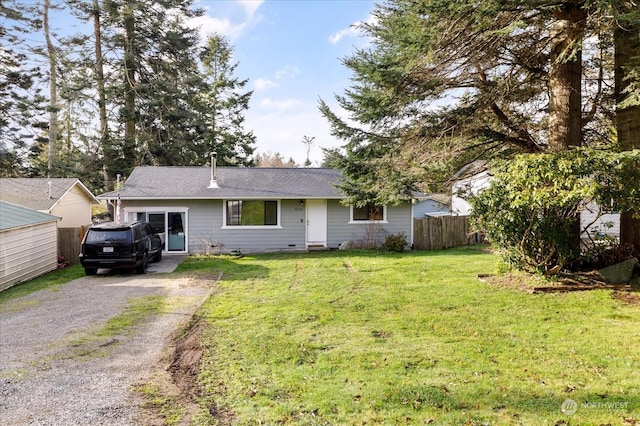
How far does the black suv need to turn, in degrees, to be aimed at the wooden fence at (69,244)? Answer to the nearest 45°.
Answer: approximately 45° to its left

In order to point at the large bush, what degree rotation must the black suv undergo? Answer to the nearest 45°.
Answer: approximately 90° to its right

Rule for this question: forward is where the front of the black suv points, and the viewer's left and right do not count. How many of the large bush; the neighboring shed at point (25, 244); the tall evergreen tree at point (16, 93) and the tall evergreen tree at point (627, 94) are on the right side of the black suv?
2

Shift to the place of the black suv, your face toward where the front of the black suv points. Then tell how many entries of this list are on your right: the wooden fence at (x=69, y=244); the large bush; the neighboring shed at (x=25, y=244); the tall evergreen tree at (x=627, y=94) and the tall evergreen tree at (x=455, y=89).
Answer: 3

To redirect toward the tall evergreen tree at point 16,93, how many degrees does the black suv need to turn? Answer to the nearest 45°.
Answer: approximately 90° to its left

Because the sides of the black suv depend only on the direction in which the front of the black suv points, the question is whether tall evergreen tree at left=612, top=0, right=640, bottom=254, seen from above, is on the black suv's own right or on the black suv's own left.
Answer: on the black suv's own right

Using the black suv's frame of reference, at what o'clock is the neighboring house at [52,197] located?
The neighboring house is roughly at 10 o'clock from the black suv.

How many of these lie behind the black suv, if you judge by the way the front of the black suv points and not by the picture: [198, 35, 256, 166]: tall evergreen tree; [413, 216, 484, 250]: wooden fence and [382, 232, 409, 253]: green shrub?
0

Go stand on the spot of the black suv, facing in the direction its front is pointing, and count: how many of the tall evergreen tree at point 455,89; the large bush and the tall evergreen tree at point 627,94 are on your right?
3

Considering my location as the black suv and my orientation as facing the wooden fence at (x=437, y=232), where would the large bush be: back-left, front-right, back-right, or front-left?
front-right

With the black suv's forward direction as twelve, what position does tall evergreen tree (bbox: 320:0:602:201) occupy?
The tall evergreen tree is roughly at 3 o'clock from the black suv.

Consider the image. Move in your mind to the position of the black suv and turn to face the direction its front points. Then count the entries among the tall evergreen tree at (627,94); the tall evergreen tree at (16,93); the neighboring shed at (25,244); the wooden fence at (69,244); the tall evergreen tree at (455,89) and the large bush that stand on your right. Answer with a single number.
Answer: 3

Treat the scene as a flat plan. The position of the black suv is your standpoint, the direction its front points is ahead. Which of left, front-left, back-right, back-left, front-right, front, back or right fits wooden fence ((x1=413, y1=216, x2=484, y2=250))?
front-right

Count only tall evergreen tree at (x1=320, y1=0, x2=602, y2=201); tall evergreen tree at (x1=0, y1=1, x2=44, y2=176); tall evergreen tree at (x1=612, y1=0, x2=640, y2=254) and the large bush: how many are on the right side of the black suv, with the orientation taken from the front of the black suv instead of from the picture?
3

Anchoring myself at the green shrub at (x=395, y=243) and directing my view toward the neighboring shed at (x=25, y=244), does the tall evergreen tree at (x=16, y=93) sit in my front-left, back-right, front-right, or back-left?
front-right

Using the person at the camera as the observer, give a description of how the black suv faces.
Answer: facing away from the viewer and to the right of the viewer
